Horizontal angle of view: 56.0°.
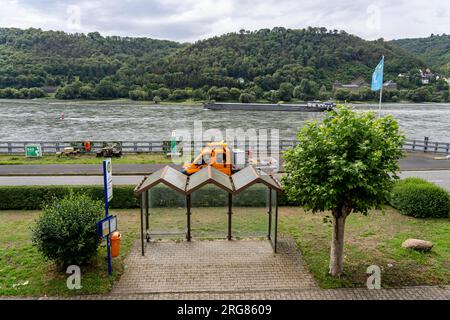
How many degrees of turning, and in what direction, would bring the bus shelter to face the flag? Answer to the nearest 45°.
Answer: approximately 135° to its left

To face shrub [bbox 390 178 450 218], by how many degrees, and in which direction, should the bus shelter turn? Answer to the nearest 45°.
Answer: approximately 90° to its left

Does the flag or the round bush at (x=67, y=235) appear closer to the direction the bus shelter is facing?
the round bush

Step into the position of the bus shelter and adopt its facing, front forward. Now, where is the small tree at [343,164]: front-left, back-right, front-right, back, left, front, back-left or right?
front-left

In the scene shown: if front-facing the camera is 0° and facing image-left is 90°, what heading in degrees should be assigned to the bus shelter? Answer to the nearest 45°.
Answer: approximately 0°

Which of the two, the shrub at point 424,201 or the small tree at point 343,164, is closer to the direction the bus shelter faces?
the small tree
